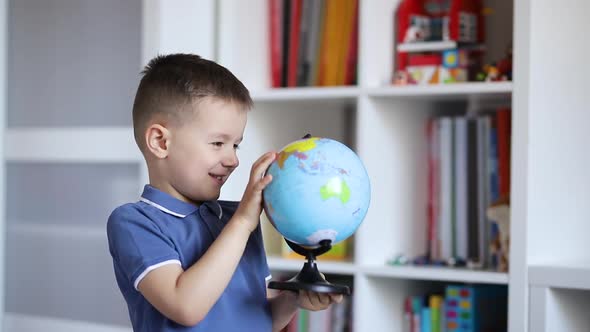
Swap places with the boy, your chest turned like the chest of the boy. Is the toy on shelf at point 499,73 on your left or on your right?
on your left

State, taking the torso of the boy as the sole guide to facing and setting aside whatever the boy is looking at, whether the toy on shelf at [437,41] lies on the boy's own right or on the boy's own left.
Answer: on the boy's own left

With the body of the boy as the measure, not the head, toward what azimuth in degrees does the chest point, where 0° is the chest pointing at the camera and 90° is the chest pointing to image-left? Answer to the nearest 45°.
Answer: approximately 315°
